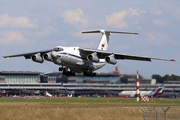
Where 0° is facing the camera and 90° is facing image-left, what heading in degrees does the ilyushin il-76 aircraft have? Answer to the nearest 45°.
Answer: approximately 45°
